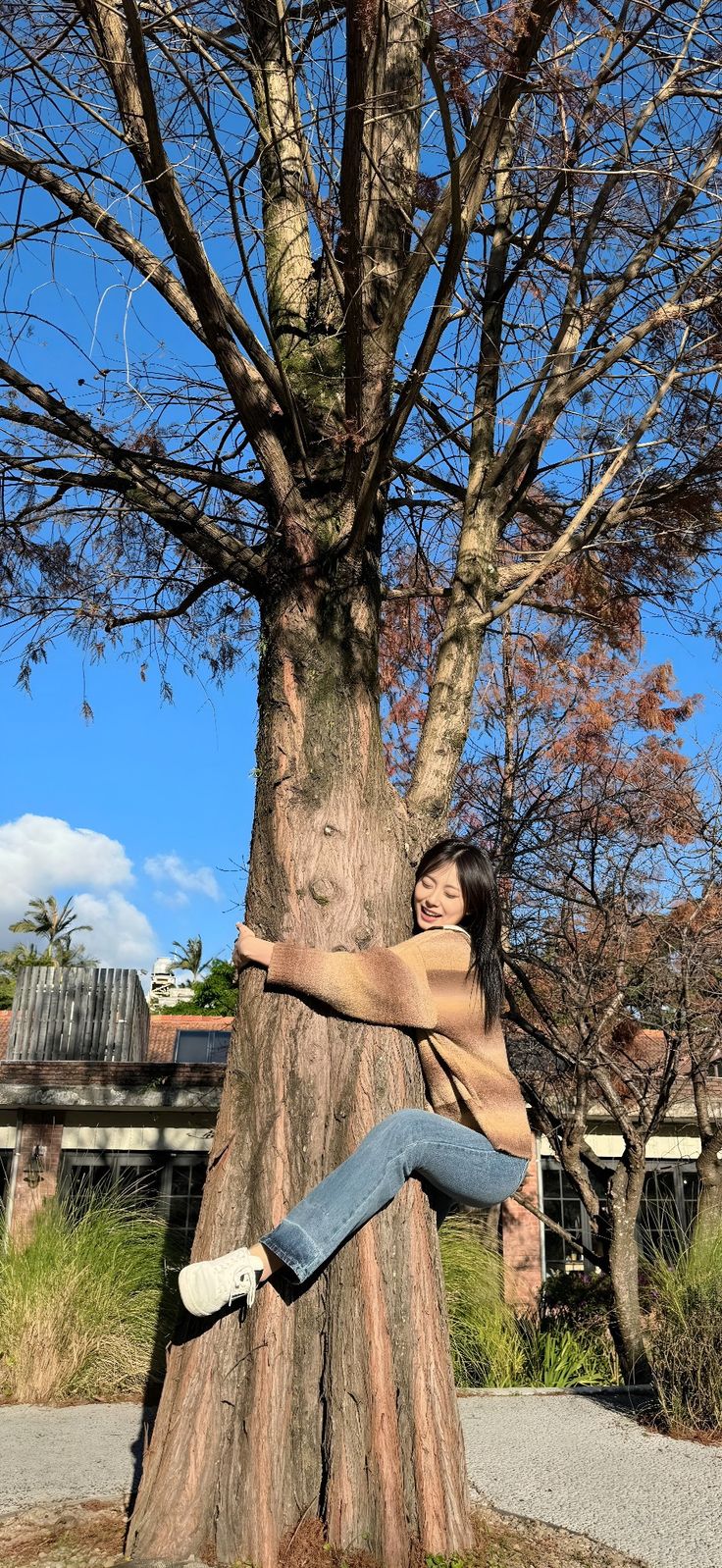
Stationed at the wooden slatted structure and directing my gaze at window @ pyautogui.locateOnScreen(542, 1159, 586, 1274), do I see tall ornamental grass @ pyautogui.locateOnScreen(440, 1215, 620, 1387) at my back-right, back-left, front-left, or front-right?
front-right

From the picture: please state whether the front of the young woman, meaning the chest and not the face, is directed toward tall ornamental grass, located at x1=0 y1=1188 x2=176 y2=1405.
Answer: no

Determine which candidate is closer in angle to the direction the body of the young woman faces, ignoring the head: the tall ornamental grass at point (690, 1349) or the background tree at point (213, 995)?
the background tree

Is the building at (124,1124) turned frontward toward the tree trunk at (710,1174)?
no

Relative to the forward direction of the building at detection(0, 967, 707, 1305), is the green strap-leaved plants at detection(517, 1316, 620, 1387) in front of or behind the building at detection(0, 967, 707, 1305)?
in front

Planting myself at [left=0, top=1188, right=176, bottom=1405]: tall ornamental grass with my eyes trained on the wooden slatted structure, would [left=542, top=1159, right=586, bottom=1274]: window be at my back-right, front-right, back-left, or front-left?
front-right

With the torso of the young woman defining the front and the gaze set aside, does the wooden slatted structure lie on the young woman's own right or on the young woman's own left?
on the young woman's own right

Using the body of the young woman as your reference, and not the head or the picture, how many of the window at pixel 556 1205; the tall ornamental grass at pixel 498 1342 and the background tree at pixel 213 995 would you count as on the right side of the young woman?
3

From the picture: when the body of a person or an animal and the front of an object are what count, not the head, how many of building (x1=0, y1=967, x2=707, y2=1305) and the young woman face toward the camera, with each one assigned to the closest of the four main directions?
1

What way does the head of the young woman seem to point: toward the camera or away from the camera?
toward the camera

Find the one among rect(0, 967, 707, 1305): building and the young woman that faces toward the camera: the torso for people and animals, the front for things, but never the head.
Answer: the building

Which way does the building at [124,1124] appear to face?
toward the camera

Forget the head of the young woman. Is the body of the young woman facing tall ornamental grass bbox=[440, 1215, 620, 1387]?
no

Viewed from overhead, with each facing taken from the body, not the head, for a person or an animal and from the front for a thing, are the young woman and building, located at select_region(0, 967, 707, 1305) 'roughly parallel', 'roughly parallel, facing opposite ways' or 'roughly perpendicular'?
roughly perpendicular

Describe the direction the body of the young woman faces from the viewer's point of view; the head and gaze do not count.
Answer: to the viewer's left

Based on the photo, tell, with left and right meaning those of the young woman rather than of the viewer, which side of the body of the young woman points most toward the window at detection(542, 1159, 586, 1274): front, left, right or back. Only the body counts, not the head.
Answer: right
